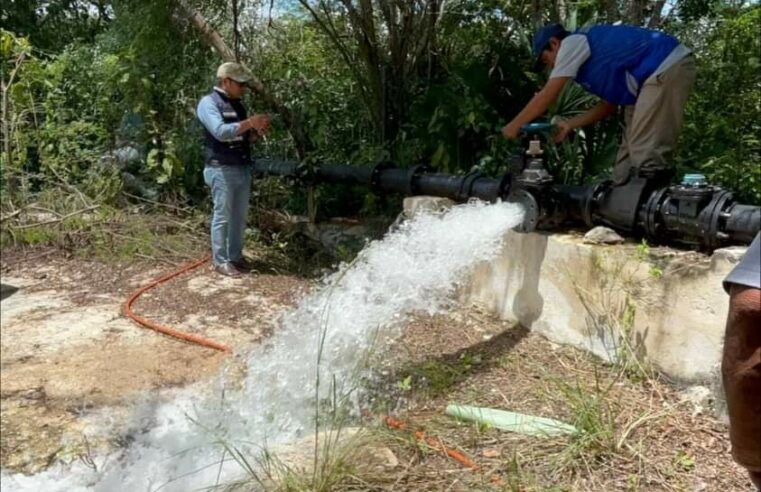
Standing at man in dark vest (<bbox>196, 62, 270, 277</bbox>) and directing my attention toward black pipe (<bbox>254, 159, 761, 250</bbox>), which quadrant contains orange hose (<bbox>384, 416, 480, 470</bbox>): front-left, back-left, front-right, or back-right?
front-right

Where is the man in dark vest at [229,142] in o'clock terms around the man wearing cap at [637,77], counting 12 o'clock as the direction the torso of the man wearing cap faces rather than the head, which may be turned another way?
The man in dark vest is roughly at 12 o'clock from the man wearing cap.

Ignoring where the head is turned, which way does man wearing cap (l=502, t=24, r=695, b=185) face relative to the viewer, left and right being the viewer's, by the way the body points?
facing to the left of the viewer

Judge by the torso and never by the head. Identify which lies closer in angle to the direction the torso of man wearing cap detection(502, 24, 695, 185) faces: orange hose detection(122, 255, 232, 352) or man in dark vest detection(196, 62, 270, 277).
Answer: the man in dark vest
